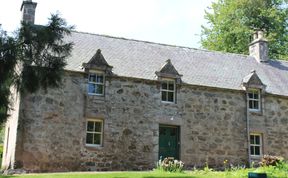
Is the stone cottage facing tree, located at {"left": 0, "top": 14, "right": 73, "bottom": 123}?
no

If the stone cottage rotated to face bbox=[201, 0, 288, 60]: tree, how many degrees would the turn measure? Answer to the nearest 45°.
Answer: approximately 90° to its left

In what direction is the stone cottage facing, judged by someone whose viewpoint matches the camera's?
facing the viewer and to the right of the viewer
